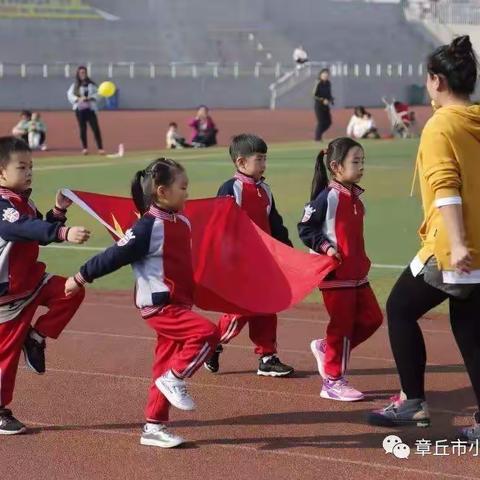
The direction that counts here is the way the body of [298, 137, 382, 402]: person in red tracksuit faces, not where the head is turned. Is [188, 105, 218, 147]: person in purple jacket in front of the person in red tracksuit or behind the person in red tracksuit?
behind

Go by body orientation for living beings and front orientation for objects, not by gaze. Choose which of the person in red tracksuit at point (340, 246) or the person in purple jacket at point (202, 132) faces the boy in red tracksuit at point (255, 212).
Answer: the person in purple jacket

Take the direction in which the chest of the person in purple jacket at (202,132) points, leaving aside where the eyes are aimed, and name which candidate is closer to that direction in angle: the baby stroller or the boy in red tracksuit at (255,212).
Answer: the boy in red tracksuit

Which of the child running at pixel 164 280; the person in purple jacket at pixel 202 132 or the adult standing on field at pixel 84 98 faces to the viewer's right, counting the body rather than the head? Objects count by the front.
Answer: the child running

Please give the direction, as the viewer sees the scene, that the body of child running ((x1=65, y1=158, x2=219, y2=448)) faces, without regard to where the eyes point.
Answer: to the viewer's right

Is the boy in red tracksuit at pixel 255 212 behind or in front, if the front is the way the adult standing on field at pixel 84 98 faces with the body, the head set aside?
in front

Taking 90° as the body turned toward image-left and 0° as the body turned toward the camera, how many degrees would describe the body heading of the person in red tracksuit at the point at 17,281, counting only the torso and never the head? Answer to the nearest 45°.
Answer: approximately 270°

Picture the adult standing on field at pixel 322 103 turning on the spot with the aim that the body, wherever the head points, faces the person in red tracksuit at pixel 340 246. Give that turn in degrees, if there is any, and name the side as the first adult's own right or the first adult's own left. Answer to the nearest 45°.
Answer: approximately 45° to the first adult's own right

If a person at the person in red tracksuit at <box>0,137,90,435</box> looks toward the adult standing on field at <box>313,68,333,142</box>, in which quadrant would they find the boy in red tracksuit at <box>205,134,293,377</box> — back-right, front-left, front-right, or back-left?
front-right

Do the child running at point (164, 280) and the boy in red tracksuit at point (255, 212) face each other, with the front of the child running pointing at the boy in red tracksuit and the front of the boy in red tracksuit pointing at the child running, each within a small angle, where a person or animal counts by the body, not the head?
no

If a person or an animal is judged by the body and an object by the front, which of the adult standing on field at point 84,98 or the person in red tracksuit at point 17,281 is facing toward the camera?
the adult standing on field

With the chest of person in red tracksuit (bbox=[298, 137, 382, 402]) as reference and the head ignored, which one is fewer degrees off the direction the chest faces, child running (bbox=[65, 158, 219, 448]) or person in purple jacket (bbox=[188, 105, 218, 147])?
the child running

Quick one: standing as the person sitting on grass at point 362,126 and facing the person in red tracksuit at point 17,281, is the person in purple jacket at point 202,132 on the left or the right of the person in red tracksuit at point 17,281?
right

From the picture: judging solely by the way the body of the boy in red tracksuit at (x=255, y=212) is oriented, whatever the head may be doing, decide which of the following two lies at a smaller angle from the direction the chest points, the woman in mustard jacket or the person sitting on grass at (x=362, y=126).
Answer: the woman in mustard jacket

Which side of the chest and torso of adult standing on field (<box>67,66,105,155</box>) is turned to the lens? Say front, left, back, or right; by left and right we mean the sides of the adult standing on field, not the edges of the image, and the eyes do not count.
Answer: front

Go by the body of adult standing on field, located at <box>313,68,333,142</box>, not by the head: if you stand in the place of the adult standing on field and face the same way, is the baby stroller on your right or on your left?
on your left
